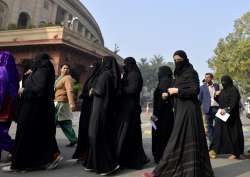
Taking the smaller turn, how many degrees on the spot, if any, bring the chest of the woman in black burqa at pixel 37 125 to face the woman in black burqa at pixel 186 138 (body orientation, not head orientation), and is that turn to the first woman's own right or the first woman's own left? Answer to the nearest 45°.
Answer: approximately 135° to the first woman's own left

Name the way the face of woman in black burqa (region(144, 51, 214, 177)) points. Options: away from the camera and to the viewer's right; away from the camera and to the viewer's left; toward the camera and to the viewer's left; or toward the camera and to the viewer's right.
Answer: toward the camera and to the viewer's left

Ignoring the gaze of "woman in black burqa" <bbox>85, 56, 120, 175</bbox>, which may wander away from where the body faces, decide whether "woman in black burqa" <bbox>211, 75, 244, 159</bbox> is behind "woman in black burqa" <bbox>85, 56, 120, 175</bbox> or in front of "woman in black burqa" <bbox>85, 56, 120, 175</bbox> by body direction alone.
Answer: behind

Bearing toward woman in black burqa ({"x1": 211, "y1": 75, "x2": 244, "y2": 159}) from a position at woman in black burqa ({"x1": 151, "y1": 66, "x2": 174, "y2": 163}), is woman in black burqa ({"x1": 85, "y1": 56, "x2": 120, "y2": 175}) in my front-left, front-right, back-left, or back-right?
back-right
